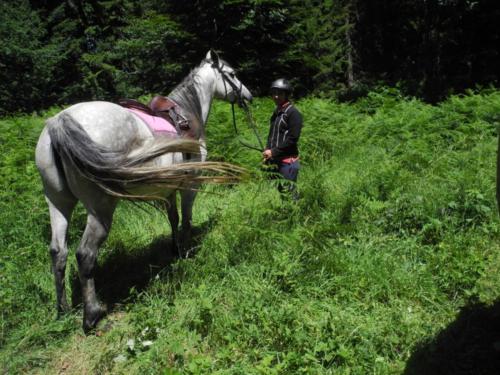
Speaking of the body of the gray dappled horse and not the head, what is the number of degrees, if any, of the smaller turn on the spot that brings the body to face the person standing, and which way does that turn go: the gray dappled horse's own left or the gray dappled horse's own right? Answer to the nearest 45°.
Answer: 0° — it already faces them

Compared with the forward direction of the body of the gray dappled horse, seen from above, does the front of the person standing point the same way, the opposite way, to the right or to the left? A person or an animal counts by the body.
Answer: the opposite way

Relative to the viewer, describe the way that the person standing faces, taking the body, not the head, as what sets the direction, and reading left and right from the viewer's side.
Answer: facing the viewer and to the left of the viewer

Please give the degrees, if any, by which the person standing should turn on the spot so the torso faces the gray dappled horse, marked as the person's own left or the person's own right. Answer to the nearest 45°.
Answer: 0° — they already face it

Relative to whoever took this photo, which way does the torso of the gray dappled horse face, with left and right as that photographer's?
facing away from the viewer and to the right of the viewer
